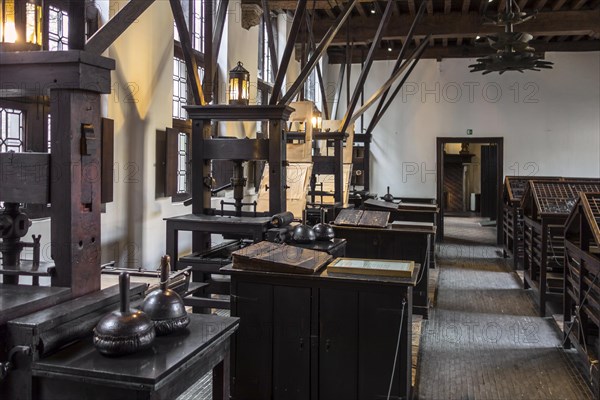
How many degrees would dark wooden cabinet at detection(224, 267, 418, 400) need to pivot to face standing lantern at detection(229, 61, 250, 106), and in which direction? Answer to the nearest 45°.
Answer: approximately 180°

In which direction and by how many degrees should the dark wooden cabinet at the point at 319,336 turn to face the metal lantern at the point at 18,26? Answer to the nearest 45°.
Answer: approximately 45° to its right

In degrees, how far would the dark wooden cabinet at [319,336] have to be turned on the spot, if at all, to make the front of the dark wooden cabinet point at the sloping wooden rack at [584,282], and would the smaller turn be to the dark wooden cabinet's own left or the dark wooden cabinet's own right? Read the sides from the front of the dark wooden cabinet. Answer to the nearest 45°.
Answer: approximately 135° to the dark wooden cabinet's own left

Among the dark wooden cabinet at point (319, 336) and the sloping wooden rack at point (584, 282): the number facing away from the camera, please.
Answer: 0

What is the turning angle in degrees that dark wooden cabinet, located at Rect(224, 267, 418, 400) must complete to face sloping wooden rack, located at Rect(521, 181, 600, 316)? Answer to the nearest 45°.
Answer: approximately 135° to its left
